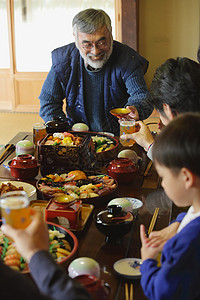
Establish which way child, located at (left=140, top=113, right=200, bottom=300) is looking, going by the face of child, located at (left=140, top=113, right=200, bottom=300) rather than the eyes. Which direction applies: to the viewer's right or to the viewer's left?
to the viewer's left

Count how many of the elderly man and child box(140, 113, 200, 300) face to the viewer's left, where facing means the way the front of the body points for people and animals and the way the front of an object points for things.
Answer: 1

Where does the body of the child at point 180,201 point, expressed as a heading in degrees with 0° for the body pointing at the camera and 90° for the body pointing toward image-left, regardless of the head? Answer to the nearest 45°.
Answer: approximately 90°

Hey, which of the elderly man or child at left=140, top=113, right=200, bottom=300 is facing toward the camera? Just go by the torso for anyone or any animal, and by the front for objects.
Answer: the elderly man

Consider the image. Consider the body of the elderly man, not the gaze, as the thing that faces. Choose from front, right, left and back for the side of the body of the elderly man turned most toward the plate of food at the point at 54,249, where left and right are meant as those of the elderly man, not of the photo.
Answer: front

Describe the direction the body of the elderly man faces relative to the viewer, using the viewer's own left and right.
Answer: facing the viewer

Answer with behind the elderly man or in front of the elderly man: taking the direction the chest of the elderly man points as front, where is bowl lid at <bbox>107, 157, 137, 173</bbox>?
in front

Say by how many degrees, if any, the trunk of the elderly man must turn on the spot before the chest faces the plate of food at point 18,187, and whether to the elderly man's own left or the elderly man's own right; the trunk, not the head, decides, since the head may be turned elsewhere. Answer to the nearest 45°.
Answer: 0° — they already face it

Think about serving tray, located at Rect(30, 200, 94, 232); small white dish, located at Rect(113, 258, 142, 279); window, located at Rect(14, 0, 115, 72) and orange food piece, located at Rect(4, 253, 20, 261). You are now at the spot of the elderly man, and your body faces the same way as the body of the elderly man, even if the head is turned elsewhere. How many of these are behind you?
1

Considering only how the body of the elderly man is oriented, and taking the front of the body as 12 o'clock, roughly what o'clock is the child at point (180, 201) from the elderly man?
The child is roughly at 12 o'clock from the elderly man.

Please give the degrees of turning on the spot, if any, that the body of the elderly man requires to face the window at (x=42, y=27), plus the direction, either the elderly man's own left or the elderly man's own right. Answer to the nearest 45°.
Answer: approximately 180°

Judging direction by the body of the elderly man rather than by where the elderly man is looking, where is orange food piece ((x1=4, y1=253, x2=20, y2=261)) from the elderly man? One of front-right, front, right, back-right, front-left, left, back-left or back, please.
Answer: front

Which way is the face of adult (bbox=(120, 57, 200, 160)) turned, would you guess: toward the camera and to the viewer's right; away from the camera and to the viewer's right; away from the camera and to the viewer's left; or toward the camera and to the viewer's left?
away from the camera and to the viewer's left
